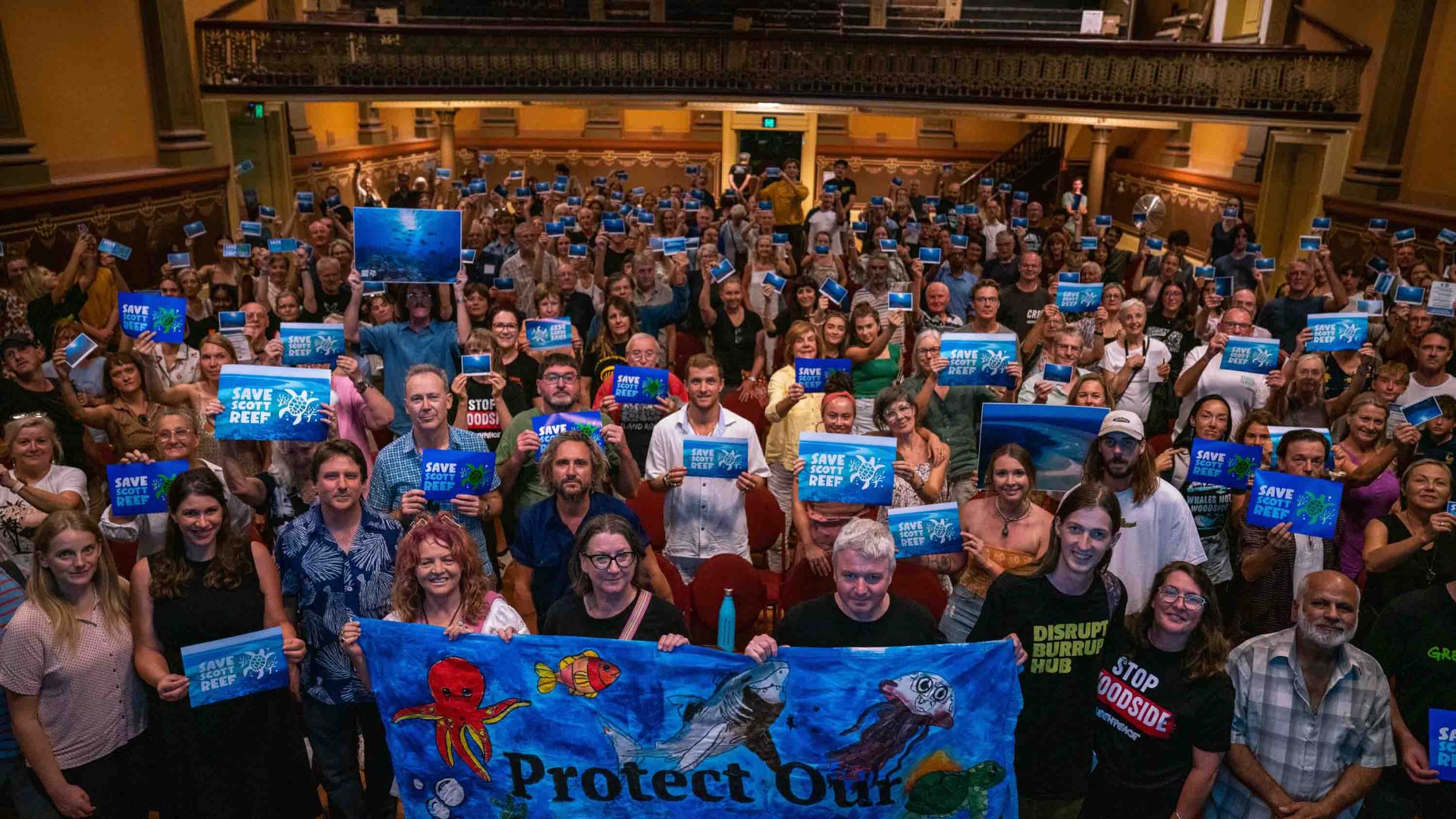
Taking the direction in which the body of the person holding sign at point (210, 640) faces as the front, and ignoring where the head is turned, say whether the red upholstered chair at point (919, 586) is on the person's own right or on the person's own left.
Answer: on the person's own left

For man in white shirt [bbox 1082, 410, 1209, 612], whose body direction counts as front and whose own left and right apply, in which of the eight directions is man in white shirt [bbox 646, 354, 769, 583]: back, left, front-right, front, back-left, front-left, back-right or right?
front-right

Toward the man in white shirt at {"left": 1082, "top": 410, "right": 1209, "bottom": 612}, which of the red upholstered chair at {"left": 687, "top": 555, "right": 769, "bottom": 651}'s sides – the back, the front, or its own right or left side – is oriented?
left

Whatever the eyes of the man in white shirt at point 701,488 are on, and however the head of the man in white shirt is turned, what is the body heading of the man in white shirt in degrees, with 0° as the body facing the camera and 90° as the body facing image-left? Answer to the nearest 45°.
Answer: approximately 0°
